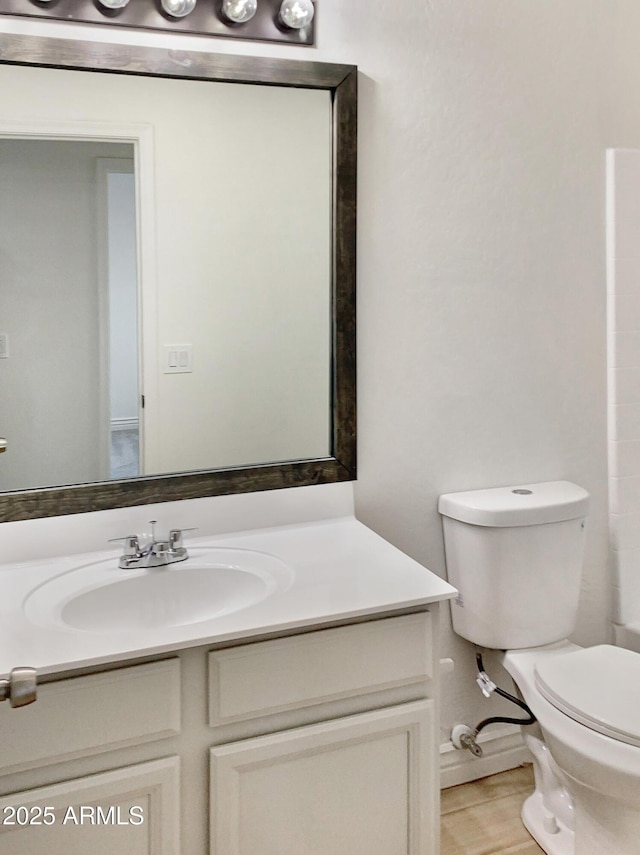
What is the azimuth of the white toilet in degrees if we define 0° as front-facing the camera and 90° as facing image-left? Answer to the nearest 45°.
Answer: approximately 315°

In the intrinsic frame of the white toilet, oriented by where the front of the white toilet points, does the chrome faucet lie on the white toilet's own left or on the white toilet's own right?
on the white toilet's own right

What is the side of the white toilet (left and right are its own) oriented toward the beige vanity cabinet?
right

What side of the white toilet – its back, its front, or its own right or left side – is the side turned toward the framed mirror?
right
